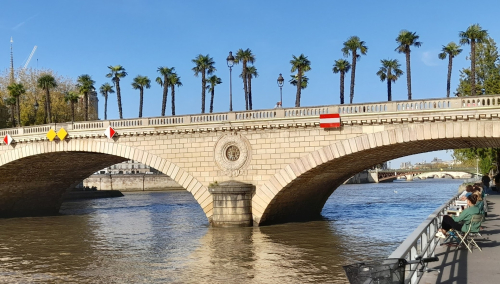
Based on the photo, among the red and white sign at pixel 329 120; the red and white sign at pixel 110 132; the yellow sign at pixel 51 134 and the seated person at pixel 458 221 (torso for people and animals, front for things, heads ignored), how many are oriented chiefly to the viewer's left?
1

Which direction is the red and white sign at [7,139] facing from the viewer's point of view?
toward the camera

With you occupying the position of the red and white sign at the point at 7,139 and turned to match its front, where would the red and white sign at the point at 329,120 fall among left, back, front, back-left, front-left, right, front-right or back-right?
front-left

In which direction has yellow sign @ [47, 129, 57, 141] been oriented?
toward the camera

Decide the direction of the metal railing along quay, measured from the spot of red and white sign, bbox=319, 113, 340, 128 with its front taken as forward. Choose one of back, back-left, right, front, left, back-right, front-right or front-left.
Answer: front

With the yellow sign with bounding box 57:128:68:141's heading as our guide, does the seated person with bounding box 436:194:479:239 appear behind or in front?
in front

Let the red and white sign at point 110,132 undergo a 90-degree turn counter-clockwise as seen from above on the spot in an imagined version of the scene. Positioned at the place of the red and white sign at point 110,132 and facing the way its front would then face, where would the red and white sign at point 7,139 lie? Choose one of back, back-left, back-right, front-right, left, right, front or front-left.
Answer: back-left

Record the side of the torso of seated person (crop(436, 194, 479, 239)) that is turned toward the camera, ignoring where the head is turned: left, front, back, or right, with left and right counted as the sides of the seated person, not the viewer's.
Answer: left

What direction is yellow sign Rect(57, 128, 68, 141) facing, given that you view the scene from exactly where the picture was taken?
facing the viewer

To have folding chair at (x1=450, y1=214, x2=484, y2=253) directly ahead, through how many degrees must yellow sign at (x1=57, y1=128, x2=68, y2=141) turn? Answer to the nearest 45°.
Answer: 0° — it already faces it
